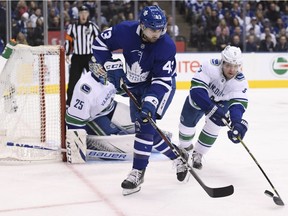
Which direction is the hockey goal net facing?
to the viewer's right

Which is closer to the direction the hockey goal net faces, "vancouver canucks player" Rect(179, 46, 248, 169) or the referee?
the vancouver canucks player

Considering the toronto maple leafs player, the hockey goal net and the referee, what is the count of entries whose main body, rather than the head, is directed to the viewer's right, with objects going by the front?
1

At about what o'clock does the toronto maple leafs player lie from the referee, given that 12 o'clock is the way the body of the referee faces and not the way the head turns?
The toronto maple leafs player is roughly at 12 o'clock from the referee.

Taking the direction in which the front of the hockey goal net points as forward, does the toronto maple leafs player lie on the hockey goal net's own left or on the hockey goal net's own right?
on the hockey goal net's own right

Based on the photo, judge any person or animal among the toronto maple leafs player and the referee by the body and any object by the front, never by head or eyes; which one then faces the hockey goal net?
the referee

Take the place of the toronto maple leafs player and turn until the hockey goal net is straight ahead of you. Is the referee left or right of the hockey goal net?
right

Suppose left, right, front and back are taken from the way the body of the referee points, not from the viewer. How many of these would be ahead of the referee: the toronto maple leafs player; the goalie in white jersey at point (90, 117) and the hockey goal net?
3

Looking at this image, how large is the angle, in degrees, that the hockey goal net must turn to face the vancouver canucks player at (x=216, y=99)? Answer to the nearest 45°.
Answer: approximately 45° to its right

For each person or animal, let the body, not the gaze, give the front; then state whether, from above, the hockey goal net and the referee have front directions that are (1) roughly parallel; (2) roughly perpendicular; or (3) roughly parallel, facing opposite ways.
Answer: roughly perpendicular

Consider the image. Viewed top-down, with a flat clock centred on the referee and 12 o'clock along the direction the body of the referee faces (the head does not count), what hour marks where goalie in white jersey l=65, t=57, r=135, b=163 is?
The goalie in white jersey is roughly at 12 o'clock from the referee.

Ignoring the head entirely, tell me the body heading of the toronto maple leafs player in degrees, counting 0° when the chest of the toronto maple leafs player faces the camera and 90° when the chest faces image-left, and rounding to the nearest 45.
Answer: approximately 0°
